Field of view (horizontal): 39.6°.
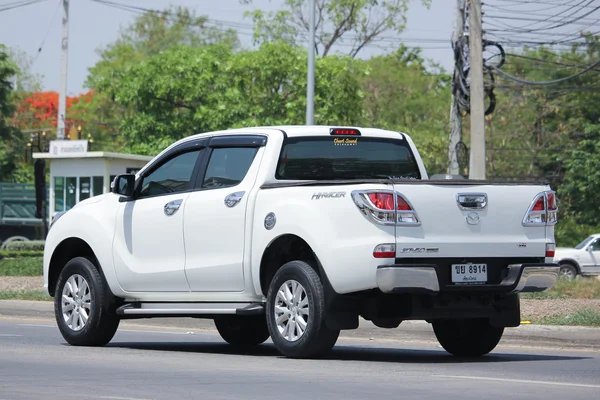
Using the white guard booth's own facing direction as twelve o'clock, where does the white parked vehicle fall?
The white parked vehicle is roughly at 8 o'clock from the white guard booth.

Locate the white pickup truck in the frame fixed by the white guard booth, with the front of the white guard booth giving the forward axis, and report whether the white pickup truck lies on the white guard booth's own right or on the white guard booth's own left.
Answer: on the white guard booth's own left

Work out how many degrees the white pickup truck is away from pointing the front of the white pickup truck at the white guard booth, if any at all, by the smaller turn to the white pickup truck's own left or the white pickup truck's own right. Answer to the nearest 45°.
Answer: approximately 45° to the white pickup truck's own right

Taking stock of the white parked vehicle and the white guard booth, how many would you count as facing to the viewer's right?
0

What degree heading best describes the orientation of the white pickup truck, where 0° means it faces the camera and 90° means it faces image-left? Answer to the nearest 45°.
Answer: approximately 135°

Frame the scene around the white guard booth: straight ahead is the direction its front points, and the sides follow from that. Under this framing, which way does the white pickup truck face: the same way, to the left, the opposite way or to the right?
to the right

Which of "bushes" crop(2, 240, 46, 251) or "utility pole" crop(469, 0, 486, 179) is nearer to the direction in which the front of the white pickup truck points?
the bushes

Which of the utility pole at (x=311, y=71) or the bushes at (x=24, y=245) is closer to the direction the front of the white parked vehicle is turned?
the bushes

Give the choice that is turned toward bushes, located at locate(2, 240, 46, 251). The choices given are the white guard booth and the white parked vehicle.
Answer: the white parked vehicle

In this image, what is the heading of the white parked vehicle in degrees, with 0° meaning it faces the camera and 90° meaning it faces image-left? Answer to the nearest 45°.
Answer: approximately 90°

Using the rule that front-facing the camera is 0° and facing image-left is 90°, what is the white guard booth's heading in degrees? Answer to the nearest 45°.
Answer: approximately 45°

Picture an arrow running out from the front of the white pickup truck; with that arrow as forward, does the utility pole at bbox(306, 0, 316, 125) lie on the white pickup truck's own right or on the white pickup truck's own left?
on the white pickup truck's own right

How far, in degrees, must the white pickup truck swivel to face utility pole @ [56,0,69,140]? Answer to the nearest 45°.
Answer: approximately 45° to its right

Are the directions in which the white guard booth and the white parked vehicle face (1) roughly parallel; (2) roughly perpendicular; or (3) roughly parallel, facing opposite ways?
roughly perpendicular

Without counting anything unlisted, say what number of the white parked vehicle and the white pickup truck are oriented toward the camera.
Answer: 0
